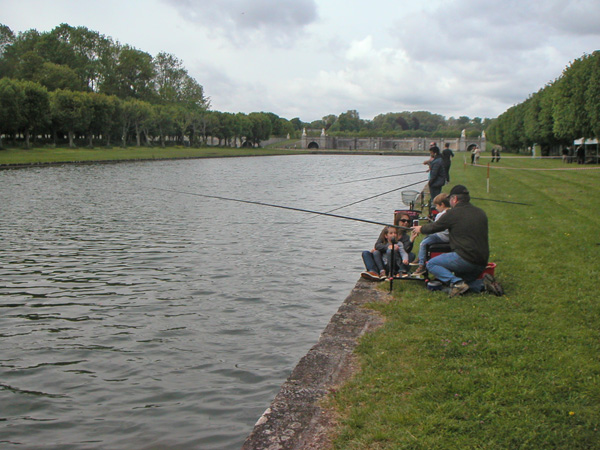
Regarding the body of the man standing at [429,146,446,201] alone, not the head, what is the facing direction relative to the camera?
to the viewer's left

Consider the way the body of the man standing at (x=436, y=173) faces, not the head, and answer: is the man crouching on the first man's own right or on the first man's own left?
on the first man's own left

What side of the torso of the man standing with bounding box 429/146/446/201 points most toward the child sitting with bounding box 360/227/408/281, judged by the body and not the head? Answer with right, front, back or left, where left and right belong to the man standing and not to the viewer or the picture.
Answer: left

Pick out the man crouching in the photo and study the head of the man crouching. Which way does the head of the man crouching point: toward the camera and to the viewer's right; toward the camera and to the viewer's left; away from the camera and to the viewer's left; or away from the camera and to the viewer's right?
away from the camera and to the viewer's left
